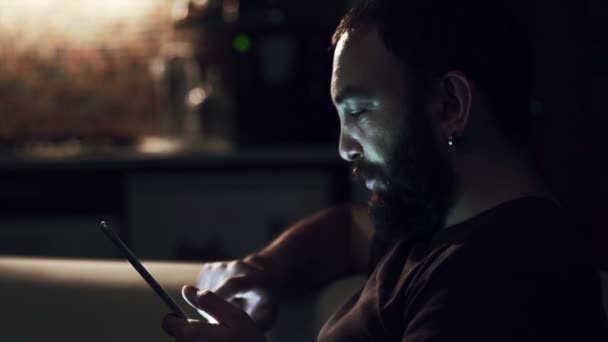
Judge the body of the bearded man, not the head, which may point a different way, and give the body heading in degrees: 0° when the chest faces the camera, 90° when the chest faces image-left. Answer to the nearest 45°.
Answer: approximately 90°

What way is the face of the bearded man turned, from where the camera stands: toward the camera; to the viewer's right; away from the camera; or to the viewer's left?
to the viewer's left
